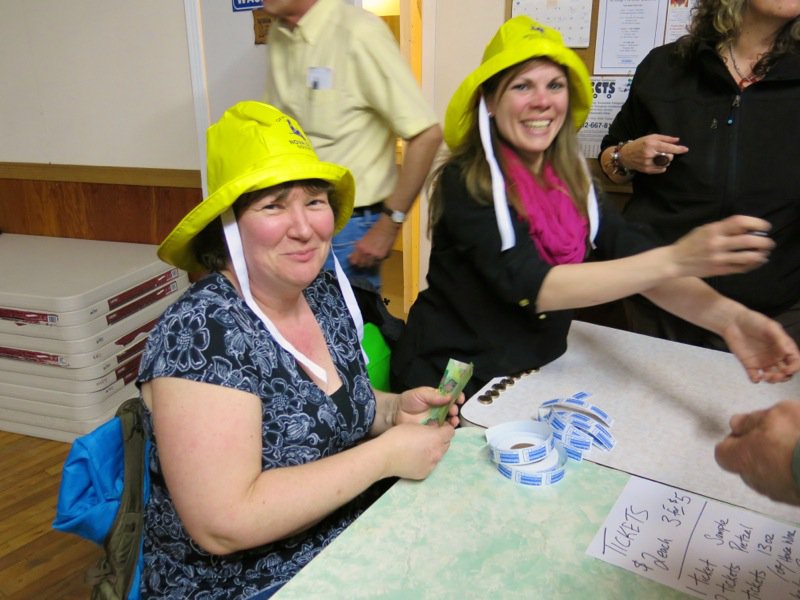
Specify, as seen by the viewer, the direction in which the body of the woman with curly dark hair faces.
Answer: toward the camera

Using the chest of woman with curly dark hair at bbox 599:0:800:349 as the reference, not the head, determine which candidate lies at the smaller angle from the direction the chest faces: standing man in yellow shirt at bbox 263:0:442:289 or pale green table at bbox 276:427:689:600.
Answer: the pale green table

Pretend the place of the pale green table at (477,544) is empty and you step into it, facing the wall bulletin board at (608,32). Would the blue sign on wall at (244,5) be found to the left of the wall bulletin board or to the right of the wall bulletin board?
left

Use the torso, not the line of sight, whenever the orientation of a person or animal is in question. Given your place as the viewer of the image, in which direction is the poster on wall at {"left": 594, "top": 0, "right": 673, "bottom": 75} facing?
facing the viewer

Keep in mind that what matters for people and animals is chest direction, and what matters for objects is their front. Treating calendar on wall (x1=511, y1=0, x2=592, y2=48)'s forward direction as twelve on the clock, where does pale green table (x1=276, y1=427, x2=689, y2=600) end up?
The pale green table is roughly at 12 o'clock from the calendar on wall.

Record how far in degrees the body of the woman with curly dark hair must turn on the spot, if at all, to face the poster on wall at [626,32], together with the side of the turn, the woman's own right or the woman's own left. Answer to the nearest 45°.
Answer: approximately 135° to the woman's own right

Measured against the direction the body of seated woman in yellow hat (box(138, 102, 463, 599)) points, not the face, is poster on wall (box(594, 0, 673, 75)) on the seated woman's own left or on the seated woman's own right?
on the seated woman's own left

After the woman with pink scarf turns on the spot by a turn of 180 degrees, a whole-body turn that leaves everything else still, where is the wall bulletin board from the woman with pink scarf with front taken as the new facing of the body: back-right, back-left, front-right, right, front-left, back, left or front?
front-right

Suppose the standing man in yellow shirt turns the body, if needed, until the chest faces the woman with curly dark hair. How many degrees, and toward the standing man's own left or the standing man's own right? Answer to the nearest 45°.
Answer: approximately 135° to the standing man's own left

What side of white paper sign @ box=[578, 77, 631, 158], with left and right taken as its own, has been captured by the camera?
front
